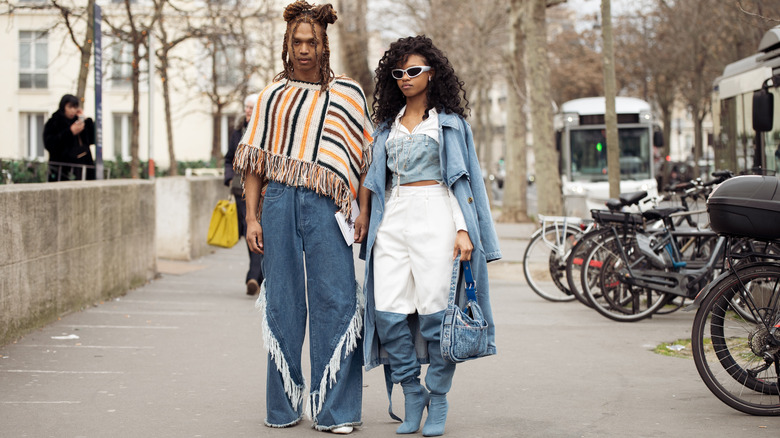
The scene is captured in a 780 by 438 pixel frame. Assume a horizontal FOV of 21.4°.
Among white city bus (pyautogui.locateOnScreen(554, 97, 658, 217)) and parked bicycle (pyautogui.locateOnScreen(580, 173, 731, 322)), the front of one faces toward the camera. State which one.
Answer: the white city bus

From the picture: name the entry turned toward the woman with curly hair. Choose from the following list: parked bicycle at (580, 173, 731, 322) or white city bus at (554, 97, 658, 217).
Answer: the white city bus

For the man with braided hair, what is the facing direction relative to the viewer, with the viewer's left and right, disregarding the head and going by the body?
facing the viewer

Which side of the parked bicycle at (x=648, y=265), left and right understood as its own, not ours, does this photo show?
right

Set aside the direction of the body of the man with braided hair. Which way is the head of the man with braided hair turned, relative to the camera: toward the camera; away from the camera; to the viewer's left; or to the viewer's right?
toward the camera

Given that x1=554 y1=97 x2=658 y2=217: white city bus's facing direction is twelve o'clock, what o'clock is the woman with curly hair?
The woman with curly hair is roughly at 12 o'clock from the white city bus.

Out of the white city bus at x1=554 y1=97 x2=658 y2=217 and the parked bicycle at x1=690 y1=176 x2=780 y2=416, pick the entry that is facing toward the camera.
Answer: the white city bus

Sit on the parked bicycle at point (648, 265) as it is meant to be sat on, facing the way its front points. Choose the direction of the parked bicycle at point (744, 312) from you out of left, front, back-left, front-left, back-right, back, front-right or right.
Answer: right

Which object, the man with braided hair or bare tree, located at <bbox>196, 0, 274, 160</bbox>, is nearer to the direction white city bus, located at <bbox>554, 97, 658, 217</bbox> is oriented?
the man with braided hair

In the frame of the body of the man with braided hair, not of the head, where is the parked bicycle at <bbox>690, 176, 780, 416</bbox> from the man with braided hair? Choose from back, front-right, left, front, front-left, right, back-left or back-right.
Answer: left

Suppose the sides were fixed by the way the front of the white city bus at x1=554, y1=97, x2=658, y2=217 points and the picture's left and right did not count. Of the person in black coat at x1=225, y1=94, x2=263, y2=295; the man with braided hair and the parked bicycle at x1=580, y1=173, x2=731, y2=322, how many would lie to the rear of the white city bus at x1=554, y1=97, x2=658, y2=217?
0

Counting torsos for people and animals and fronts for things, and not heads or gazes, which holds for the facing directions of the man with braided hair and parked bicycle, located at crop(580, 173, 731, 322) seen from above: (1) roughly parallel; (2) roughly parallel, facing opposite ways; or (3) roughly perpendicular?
roughly perpendicular
